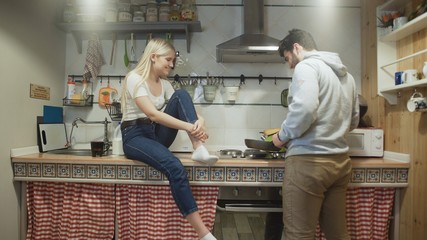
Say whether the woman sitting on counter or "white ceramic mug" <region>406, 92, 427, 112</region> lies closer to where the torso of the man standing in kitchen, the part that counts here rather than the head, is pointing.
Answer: the woman sitting on counter

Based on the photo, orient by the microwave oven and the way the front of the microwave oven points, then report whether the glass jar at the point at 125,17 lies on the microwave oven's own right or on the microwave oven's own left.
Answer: on the microwave oven's own right

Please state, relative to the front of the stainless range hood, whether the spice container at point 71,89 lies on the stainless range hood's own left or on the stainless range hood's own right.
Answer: on the stainless range hood's own right

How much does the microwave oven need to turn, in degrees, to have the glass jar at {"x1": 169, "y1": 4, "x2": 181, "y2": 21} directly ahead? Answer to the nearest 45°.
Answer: approximately 90° to its right

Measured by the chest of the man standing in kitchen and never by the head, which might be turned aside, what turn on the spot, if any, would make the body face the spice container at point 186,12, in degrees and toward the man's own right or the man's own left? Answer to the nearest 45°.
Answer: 0° — they already face it

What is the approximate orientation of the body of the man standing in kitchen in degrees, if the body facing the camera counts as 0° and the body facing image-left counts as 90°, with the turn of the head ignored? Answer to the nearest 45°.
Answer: approximately 135°

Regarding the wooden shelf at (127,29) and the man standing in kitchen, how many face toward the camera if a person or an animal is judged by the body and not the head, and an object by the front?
1

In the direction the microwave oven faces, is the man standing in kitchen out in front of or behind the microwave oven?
in front

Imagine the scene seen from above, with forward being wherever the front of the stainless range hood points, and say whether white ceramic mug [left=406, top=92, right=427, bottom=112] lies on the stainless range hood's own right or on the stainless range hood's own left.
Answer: on the stainless range hood's own left

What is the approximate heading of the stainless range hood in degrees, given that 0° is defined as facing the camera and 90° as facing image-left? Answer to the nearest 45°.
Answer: approximately 0°

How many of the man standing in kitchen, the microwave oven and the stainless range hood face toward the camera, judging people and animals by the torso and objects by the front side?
2
